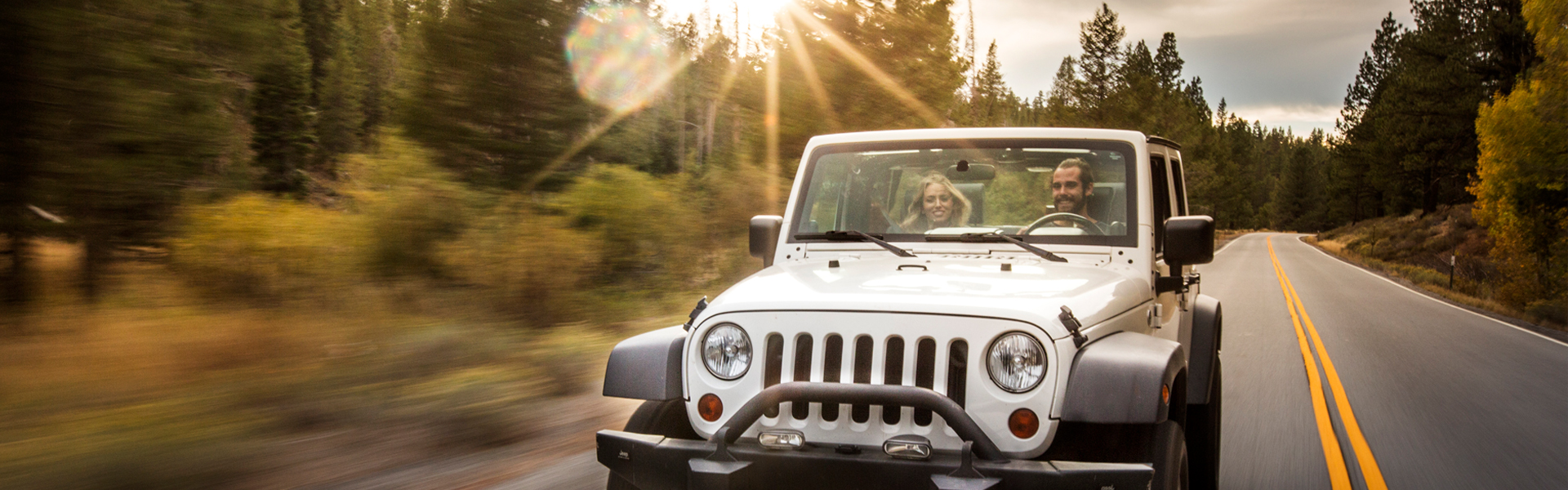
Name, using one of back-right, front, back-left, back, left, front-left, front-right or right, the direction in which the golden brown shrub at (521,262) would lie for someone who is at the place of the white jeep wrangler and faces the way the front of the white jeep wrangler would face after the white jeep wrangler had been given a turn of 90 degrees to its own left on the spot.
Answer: back-left

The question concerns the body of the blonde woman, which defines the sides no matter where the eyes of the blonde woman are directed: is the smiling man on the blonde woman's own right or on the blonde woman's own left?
on the blonde woman's own left

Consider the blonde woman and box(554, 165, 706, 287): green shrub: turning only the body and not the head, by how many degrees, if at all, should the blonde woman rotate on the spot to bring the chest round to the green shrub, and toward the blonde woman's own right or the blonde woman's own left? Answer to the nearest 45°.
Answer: approximately 135° to the blonde woman's own right

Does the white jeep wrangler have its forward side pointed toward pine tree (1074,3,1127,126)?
no

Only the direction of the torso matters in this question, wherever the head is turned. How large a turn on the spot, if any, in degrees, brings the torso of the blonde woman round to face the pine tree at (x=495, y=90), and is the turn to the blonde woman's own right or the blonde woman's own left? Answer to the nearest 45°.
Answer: approximately 135° to the blonde woman's own right

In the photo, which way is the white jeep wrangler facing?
toward the camera

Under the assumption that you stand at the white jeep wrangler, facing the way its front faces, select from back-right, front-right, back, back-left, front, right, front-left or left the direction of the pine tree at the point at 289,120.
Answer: back-right

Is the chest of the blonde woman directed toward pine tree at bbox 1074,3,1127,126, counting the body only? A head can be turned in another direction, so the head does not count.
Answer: no
